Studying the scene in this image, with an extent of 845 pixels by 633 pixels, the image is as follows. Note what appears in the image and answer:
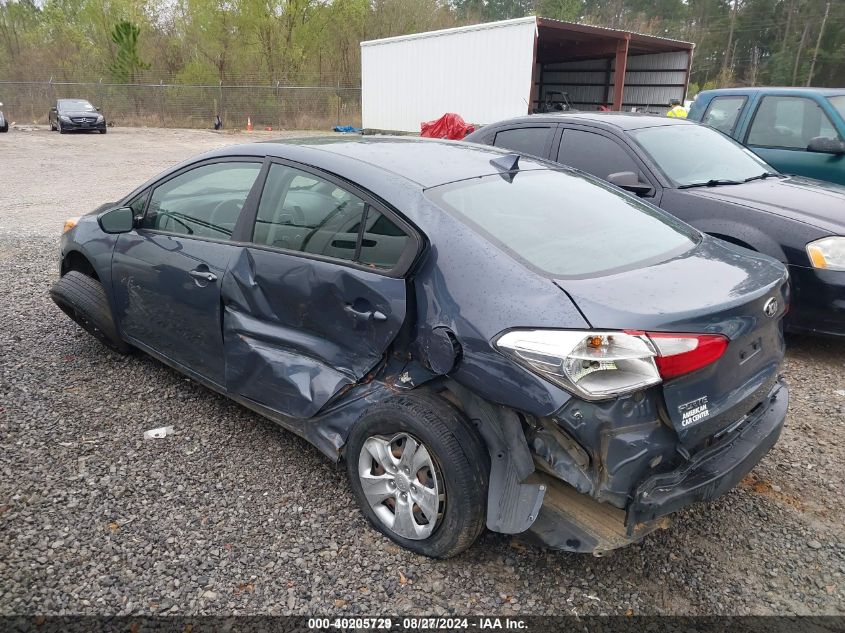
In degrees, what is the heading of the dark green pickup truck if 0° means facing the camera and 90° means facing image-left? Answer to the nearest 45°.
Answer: approximately 315°

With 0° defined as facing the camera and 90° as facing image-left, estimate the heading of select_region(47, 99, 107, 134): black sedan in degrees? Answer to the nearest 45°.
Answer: approximately 315°

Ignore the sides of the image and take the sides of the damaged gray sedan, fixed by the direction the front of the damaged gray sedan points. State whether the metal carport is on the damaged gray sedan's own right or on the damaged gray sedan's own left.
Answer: on the damaged gray sedan's own right

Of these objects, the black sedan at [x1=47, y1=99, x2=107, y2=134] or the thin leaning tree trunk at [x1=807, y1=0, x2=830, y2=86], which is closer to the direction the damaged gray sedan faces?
the black sedan

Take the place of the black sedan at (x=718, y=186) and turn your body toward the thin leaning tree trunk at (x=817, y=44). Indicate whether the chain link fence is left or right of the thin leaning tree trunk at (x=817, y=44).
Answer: left

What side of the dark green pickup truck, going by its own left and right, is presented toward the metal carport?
back

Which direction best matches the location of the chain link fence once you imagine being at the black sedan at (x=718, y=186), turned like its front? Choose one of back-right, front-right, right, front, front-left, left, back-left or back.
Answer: back

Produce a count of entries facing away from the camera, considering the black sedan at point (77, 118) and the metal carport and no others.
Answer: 0

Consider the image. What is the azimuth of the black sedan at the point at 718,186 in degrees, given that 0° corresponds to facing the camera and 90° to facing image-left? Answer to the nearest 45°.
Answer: approximately 315°

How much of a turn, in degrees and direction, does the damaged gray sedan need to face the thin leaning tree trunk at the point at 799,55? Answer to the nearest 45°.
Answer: approximately 90° to its right

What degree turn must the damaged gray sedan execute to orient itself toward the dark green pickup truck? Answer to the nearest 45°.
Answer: approximately 90° to its right
